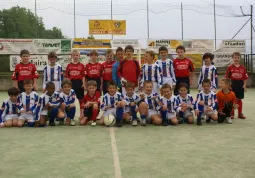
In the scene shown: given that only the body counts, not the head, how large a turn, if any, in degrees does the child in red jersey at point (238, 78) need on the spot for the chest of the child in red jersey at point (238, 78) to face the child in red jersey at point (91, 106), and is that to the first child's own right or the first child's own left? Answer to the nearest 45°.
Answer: approximately 45° to the first child's own right

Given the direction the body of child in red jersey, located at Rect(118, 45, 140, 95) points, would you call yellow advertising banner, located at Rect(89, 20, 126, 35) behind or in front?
behind

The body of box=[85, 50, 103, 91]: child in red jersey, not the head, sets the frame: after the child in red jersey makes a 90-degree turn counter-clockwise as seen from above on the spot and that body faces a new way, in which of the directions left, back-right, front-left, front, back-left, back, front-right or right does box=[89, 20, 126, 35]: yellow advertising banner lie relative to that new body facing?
left

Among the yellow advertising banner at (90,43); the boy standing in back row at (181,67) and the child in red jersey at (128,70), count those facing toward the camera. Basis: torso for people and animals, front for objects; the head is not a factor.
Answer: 3

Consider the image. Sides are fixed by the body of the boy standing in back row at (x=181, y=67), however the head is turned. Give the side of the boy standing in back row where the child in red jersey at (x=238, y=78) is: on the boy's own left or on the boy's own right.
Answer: on the boy's own left

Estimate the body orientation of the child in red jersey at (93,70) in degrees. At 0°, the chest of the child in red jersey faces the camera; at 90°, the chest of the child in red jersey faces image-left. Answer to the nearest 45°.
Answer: approximately 0°

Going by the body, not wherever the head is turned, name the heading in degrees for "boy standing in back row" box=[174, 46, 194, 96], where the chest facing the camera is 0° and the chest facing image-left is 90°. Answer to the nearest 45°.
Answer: approximately 0°
